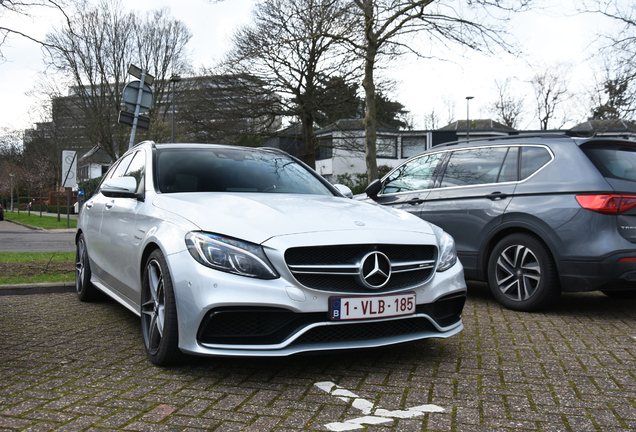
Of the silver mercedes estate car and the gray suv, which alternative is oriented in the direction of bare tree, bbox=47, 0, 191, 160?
the gray suv

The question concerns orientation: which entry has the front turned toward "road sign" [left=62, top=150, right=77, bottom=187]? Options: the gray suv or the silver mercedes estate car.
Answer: the gray suv

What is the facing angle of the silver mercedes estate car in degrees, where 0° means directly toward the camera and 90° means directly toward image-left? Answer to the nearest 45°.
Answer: approximately 315°

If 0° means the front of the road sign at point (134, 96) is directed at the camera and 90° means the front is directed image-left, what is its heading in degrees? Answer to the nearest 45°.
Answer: approximately 180°

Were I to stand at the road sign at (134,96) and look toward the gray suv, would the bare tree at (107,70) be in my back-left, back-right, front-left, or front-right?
back-left

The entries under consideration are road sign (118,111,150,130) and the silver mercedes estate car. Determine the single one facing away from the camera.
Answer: the road sign

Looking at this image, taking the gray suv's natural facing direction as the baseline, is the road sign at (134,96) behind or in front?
in front

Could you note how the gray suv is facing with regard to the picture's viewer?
facing away from the viewer and to the left of the viewer

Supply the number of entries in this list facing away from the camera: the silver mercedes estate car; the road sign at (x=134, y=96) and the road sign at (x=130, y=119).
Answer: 2

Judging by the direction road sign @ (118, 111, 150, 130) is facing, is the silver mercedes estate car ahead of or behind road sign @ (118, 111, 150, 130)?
behind

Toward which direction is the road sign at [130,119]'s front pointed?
away from the camera

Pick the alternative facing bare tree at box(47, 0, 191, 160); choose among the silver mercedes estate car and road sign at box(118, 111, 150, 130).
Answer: the road sign

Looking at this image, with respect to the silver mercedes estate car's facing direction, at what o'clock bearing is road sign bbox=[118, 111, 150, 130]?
The road sign is roughly at 7 o'clock from the silver mercedes estate car.

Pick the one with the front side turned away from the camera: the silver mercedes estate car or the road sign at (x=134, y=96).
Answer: the road sign
